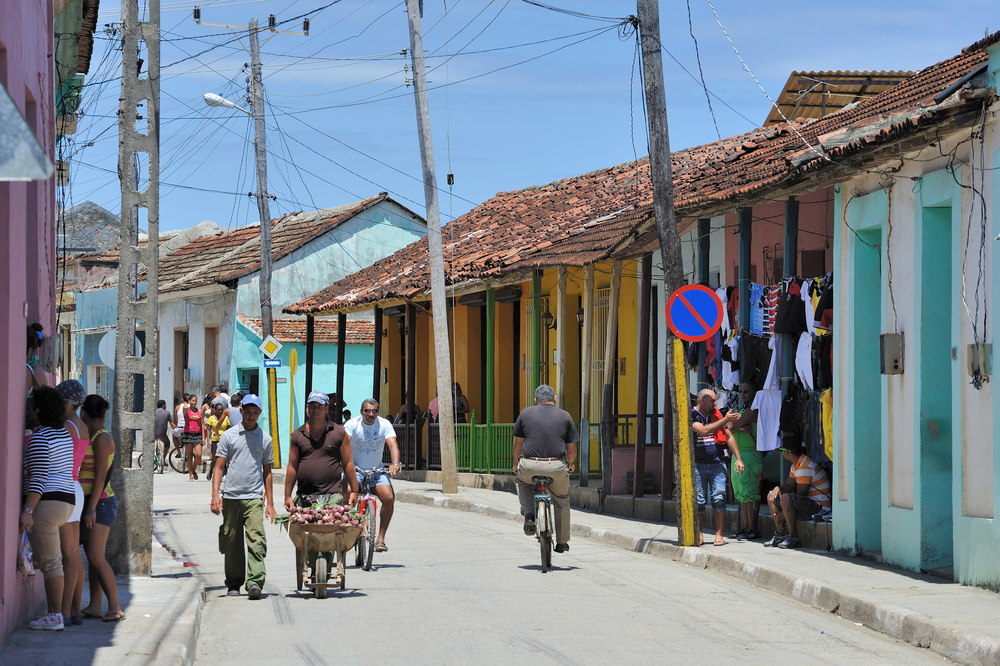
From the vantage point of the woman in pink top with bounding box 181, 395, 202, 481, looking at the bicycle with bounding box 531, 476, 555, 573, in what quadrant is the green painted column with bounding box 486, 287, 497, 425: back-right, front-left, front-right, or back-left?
front-left

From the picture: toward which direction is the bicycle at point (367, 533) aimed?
toward the camera

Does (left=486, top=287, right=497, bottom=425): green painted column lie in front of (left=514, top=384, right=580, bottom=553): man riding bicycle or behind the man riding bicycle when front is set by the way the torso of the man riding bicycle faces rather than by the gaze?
in front

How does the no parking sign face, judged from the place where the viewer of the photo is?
facing the viewer

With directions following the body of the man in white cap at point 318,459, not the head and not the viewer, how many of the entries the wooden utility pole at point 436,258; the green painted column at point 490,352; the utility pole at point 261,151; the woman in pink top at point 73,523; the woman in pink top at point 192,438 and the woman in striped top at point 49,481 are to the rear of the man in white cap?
4

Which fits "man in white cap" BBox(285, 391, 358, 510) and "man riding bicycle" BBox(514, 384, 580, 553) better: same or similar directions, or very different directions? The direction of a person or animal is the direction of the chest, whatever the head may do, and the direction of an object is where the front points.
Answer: very different directions

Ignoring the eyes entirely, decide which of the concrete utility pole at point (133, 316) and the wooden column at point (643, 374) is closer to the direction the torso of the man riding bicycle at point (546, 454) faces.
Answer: the wooden column

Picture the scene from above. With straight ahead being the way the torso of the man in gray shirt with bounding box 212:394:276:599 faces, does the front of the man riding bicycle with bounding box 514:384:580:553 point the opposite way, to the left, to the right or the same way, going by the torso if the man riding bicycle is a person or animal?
the opposite way

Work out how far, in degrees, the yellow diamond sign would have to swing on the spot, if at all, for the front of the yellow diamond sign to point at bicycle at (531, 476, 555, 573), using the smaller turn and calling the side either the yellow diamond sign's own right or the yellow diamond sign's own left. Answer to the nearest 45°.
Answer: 0° — it already faces it

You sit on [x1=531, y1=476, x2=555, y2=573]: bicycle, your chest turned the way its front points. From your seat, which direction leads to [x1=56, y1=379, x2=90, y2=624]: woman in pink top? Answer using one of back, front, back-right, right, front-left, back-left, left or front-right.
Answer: back-left

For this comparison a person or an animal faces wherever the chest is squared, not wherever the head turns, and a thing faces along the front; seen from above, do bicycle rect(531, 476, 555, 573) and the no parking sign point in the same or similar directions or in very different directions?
very different directions

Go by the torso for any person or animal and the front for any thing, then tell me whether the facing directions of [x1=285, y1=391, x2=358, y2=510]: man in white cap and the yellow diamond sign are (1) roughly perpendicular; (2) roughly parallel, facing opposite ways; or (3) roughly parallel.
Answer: roughly parallel

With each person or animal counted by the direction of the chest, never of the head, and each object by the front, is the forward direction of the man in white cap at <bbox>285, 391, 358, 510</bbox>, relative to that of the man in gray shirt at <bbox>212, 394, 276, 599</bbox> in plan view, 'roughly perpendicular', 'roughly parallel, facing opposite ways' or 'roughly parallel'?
roughly parallel

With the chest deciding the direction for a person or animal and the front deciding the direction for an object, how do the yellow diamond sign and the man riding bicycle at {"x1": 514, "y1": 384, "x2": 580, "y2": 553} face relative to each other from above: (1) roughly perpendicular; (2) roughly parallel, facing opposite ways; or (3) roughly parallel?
roughly parallel, facing opposite ways

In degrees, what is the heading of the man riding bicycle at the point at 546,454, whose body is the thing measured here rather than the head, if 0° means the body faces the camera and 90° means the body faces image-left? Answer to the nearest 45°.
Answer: approximately 180°

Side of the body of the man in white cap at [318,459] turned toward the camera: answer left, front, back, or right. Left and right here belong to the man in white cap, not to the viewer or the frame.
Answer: front

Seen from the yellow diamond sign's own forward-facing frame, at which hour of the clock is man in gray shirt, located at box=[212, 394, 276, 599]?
The man in gray shirt is roughly at 12 o'clock from the yellow diamond sign.

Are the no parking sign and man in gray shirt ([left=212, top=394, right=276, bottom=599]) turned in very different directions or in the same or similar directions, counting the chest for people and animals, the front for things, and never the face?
same or similar directions

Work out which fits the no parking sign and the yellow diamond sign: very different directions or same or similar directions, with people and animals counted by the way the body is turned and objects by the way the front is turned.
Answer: same or similar directions

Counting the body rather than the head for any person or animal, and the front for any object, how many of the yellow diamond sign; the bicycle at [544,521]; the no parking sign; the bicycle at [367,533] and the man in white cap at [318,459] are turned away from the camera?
1
